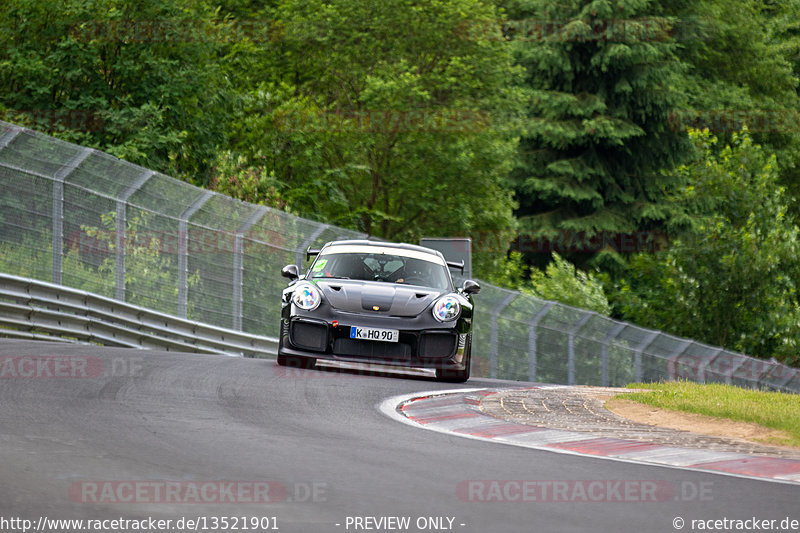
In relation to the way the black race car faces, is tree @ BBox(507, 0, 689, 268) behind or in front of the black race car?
behind

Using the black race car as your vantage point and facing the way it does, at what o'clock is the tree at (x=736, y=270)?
The tree is roughly at 7 o'clock from the black race car.

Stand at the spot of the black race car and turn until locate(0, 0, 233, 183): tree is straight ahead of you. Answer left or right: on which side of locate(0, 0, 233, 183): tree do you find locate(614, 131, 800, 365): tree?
right

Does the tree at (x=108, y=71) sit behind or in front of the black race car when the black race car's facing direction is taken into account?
behind

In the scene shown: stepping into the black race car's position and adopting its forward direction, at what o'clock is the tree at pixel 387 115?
The tree is roughly at 6 o'clock from the black race car.

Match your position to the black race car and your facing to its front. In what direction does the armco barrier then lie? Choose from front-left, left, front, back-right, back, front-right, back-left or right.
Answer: back-right

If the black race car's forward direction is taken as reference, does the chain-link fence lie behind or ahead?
behind

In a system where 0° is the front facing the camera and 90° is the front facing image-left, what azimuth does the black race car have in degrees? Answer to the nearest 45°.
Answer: approximately 0°
